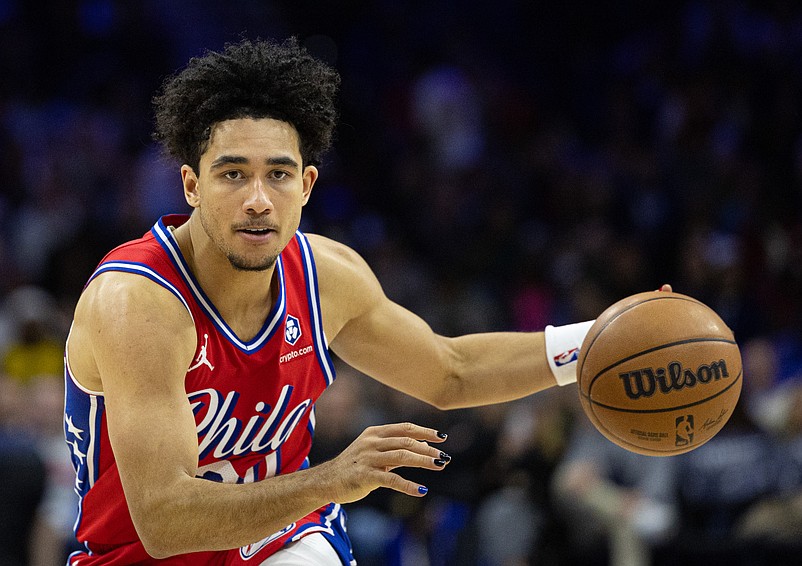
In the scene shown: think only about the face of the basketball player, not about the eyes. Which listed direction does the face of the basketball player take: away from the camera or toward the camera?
toward the camera

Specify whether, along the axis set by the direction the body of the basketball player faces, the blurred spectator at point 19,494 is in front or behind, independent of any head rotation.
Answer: behind

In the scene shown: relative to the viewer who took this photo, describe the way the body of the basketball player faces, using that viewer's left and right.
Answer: facing the viewer and to the right of the viewer

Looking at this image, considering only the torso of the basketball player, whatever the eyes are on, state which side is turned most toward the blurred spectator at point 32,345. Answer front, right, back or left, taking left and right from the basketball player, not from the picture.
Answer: back

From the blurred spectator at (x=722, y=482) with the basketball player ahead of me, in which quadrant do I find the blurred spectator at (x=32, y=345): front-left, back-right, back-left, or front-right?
front-right
